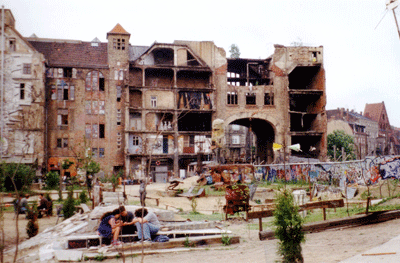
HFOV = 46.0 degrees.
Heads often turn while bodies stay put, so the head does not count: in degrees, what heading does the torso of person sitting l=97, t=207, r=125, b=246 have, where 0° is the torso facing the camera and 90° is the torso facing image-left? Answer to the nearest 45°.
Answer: approximately 270°

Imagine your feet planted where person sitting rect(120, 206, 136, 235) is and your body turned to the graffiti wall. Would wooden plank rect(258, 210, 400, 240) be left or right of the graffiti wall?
right

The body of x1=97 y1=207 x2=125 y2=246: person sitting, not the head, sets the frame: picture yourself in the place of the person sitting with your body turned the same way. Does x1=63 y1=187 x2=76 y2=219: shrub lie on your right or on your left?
on your left

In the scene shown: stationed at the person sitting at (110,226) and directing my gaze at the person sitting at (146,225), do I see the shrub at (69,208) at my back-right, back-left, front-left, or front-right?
back-left

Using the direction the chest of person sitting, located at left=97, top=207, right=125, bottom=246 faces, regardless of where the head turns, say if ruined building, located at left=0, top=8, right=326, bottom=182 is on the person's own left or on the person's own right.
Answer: on the person's own left

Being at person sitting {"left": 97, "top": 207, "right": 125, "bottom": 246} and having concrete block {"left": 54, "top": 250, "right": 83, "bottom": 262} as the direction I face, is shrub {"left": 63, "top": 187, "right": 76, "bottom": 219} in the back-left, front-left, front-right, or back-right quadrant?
back-right

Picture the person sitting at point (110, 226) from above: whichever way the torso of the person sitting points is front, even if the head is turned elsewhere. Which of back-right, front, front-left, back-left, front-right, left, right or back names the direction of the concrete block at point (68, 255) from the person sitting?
back-right

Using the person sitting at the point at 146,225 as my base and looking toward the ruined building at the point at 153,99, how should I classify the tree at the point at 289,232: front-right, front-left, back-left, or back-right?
back-right
